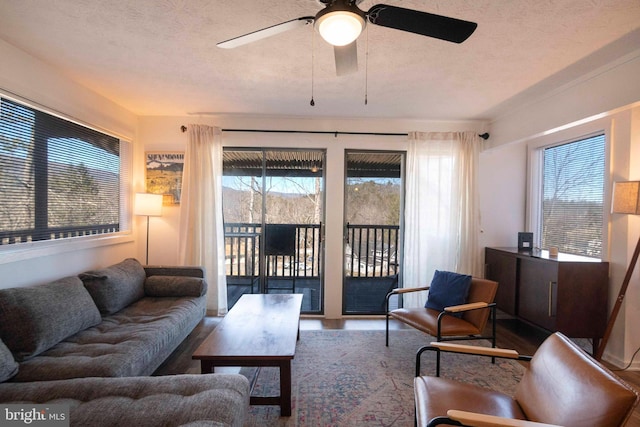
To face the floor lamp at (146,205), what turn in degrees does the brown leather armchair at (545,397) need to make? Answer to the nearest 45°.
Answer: approximately 45° to its right

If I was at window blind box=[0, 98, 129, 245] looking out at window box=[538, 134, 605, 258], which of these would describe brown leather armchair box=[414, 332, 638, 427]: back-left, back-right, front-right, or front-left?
front-right

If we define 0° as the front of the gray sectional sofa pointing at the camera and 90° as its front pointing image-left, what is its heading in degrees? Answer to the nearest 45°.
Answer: approximately 315°

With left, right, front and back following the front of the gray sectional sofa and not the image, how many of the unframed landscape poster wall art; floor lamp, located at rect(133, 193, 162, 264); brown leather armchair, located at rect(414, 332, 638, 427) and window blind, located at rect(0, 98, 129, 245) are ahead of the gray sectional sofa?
1

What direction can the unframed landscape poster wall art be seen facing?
toward the camera

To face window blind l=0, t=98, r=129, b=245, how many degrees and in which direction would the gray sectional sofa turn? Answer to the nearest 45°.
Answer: approximately 135° to its left

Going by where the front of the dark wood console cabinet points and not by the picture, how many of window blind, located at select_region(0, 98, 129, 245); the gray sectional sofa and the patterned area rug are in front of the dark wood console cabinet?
3

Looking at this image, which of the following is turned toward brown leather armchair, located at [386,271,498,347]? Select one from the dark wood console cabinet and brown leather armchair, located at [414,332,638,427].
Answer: the dark wood console cabinet

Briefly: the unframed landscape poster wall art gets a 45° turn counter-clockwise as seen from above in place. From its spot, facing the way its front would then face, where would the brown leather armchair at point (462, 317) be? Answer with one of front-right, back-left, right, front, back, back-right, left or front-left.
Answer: front

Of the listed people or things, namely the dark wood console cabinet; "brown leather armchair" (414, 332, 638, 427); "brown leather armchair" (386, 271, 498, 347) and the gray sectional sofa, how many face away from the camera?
0

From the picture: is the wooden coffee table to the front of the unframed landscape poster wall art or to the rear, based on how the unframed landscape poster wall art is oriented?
to the front

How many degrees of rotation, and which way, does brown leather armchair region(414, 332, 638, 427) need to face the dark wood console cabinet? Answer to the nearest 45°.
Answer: approximately 135° to its right

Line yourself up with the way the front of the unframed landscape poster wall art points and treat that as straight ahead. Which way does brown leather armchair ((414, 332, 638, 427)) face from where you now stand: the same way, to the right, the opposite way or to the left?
to the right

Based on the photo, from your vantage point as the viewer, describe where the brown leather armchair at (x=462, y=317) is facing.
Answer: facing the viewer and to the left of the viewer

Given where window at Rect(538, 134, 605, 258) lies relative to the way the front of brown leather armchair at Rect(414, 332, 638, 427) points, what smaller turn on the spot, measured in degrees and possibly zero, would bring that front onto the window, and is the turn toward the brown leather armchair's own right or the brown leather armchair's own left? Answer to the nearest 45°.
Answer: approximately 135° to the brown leather armchair's own right

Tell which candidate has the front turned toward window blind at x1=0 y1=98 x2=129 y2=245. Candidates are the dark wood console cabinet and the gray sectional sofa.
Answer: the dark wood console cabinet

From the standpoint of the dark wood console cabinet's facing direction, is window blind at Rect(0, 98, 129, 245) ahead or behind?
ahead
